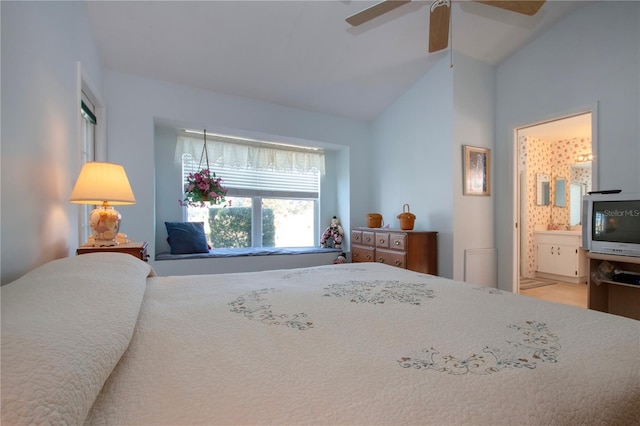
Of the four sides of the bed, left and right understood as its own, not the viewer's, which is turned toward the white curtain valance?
left

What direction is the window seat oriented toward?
toward the camera

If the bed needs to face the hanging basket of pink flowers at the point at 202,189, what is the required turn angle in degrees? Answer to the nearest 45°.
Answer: approximately 135° to its left

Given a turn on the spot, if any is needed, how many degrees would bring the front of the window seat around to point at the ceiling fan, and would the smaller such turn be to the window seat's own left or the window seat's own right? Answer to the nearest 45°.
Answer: approximately 45° to the window seat's own left

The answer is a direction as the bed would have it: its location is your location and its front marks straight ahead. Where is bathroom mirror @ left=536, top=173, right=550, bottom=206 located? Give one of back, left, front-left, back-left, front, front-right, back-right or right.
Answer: front-left

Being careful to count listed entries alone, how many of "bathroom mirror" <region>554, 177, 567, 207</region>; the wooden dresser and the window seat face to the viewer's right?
0

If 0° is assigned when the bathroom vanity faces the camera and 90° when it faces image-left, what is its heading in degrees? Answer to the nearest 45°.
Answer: approximately 45°

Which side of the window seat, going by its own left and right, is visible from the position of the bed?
front

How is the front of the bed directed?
to the viewer's right

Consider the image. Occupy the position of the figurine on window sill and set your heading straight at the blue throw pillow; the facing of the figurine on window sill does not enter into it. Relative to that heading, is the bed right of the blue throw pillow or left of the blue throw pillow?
left

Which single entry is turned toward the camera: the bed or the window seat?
the window seat
